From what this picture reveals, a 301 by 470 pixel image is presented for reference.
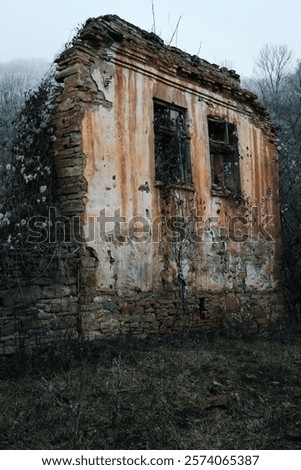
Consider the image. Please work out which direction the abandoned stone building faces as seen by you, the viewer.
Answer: facing the viewer and to the right of the viewer
